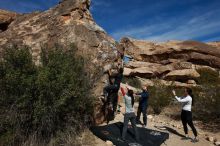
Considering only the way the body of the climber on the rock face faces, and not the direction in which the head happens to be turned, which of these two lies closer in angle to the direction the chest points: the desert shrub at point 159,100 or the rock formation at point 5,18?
the rock formation

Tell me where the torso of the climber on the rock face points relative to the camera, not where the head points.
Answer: to the viewer's left

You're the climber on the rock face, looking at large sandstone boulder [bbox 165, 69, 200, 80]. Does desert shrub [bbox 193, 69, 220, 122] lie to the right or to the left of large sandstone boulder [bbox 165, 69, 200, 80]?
right

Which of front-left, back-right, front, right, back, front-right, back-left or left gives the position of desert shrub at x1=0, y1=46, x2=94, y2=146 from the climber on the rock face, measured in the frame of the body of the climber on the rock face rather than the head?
front-left

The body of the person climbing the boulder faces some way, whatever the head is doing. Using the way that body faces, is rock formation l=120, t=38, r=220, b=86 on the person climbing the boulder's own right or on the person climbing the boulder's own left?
on the person climbing the boulder's own right

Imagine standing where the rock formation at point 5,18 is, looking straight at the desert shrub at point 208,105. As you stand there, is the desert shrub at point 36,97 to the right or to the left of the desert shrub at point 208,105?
right
